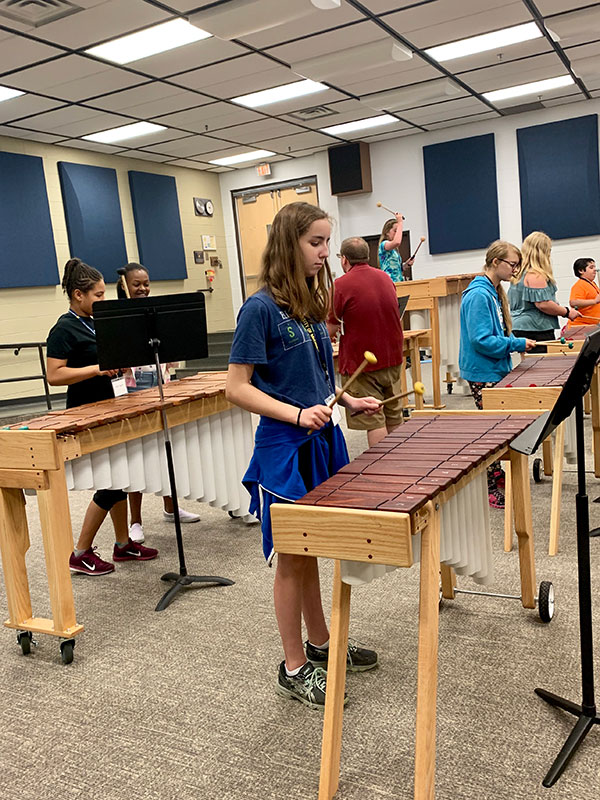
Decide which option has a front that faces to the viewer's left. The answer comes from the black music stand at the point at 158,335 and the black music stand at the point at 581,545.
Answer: the black music stand at the point at 581,545

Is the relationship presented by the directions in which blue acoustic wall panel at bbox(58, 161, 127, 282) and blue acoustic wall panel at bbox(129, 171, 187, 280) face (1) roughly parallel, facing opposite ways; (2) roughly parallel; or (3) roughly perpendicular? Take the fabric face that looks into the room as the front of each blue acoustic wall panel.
roughly parallel

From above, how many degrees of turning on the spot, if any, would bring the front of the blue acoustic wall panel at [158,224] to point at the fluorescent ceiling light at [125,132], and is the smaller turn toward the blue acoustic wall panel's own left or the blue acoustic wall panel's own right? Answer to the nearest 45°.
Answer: approximately 45° to the blue acoustic wall panel's own right

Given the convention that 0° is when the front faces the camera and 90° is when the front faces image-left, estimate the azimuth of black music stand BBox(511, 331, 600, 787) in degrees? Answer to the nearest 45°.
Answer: approximately 90°

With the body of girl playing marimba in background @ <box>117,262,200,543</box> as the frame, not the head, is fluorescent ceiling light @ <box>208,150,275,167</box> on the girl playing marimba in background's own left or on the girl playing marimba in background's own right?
on the girl playing marimba in background's own left

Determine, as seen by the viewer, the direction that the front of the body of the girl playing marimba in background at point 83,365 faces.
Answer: to the viewer's right

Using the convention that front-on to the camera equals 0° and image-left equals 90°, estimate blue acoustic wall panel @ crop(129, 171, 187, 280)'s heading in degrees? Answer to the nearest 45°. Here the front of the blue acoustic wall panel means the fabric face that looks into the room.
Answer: approximately 315°

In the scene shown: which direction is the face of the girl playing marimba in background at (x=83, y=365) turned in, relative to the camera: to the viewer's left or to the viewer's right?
to the viewer's right

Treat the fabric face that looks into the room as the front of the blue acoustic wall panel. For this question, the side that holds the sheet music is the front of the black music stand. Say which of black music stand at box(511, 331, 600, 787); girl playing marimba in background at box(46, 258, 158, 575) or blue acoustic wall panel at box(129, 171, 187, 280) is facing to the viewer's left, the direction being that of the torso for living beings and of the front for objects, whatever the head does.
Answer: the black music stand

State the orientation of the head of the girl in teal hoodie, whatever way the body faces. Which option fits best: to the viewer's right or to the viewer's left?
to the viewer's right

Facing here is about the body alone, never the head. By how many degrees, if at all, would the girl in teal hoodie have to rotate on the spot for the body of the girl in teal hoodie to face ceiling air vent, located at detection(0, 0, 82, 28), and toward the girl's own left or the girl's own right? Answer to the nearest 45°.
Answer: approximately 180°

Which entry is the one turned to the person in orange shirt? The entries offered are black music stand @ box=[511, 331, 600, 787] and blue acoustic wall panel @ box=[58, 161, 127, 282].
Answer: the blue acoustic wall panel

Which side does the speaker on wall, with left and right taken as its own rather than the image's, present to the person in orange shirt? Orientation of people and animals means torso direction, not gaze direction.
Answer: left

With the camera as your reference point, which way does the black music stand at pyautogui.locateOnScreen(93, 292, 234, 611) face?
facing away from the viewer

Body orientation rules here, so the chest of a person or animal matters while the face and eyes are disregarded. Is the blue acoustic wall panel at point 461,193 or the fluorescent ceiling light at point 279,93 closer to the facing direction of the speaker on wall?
the fluorescent ceiling light

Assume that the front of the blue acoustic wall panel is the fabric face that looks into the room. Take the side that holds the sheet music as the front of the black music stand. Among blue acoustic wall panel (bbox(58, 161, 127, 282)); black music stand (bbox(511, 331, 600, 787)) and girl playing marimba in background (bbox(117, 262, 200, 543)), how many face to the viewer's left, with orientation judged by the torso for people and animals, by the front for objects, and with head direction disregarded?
1

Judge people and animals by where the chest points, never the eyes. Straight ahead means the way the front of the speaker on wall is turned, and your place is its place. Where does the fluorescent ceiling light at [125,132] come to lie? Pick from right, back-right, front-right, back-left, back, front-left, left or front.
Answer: front

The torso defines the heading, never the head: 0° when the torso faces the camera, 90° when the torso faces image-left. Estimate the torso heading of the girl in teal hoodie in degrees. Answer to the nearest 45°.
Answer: approximately 270°
